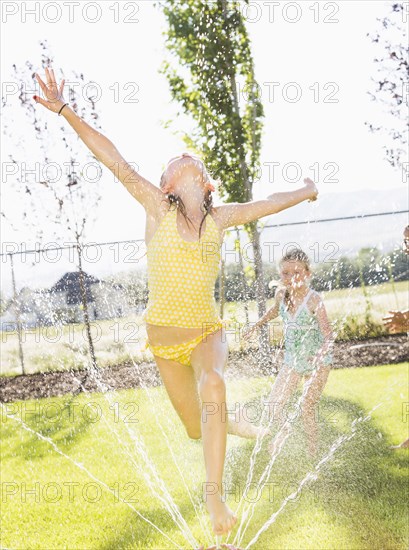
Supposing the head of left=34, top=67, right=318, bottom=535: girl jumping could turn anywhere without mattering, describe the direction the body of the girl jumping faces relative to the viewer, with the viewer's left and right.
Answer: facing the viewer

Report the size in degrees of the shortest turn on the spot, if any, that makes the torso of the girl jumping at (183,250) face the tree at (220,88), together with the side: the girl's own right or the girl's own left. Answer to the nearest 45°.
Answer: approximately 180°
